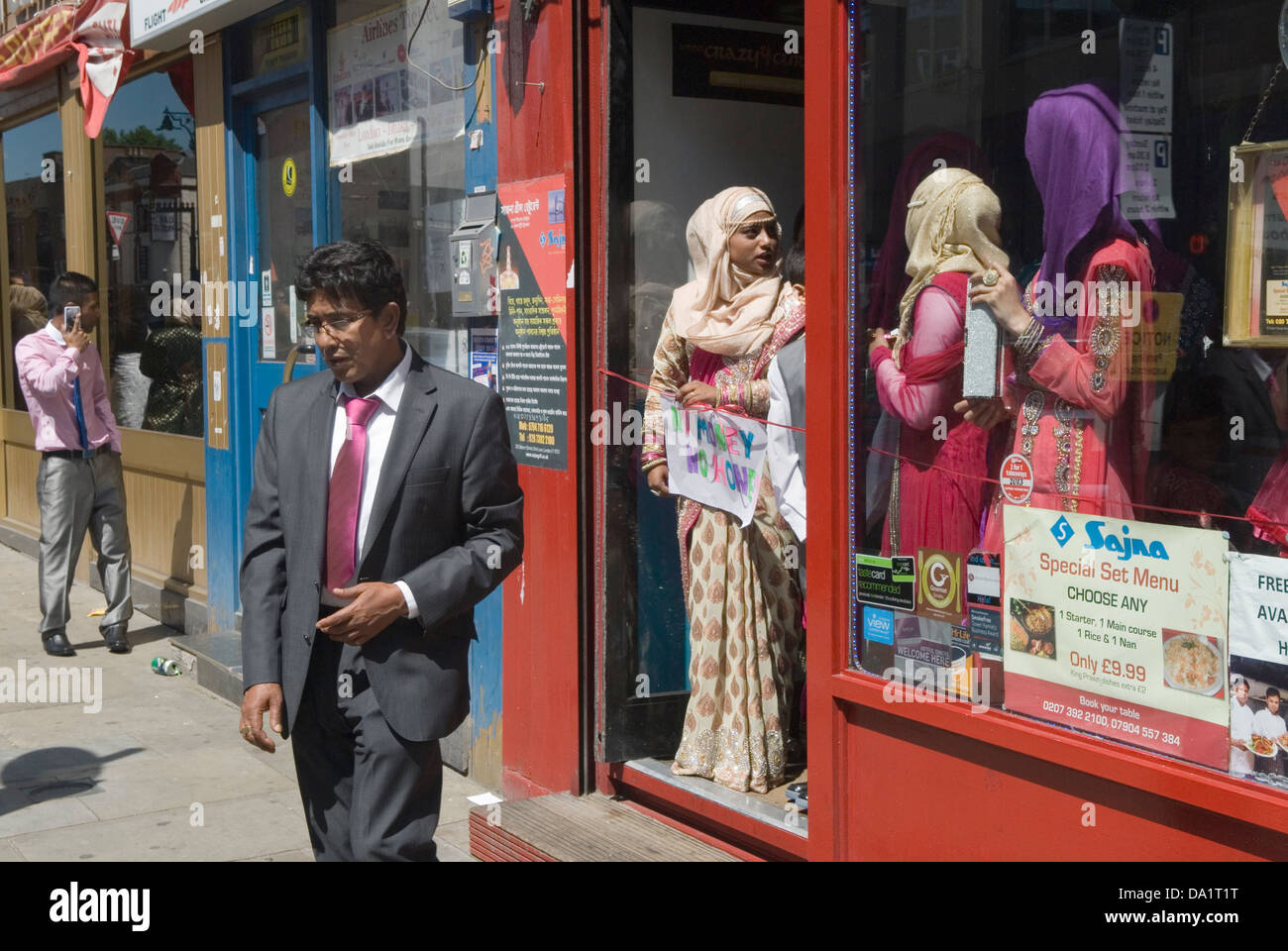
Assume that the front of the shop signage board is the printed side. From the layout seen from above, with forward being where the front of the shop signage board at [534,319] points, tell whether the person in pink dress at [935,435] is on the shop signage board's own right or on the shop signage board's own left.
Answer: on the shop signage board's own left

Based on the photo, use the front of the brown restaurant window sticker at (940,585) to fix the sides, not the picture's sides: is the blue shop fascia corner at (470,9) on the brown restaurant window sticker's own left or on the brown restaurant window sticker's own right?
on the brown restaurant window sticker's own right

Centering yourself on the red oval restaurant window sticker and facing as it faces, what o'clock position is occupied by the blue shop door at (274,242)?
The blue shop door is roughly at 3 o'clock from the red oval restaurant window sticker.

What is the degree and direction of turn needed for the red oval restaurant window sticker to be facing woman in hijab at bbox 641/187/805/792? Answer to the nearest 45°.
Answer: approximately 90° to its right

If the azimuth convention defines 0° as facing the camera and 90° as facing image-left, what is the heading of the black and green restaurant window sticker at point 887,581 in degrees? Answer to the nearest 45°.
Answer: approximately 45°

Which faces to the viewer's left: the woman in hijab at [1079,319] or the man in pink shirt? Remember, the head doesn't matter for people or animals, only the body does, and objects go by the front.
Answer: the woman in hijab

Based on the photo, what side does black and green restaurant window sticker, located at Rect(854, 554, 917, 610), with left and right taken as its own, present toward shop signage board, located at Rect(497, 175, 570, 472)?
right

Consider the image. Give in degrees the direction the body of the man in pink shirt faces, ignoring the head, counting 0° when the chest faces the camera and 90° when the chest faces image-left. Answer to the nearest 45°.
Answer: approximately 315°

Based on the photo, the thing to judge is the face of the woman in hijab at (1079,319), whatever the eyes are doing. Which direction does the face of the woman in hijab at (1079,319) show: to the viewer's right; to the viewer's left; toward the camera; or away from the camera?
away from the camera
